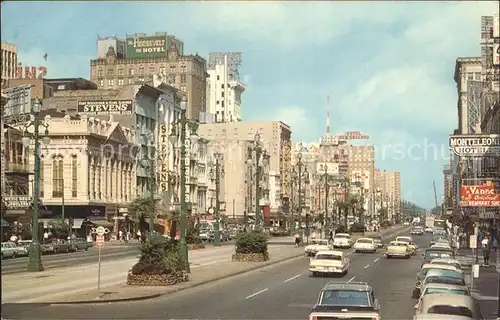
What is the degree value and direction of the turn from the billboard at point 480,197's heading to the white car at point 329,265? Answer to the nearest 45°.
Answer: approximately 90° to its right

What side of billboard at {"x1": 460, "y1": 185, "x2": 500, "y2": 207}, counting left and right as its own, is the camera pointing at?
front
